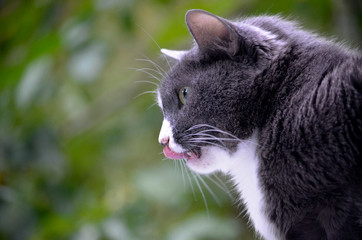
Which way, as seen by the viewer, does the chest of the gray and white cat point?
to the viewer's left
